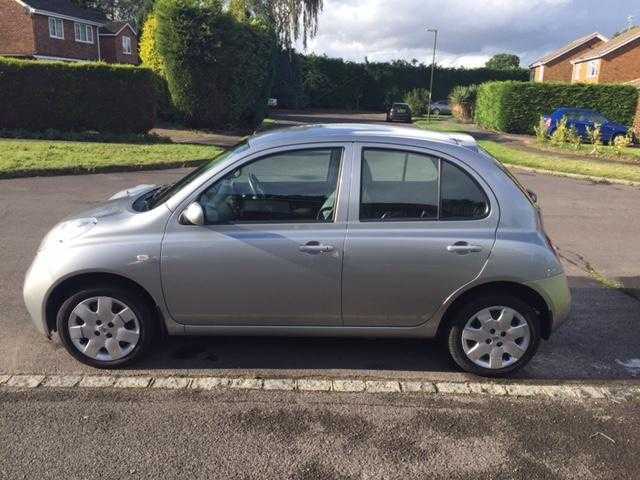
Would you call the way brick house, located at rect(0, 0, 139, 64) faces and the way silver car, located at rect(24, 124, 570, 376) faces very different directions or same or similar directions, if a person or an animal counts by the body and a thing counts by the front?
very different directions

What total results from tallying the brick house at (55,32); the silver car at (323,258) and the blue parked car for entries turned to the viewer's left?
1

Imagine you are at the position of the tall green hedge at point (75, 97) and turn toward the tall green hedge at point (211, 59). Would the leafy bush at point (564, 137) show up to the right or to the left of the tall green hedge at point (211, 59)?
right

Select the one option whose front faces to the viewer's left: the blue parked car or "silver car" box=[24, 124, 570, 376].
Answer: the silver car

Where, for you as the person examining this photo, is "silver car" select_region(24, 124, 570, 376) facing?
facing to the left of the viewer

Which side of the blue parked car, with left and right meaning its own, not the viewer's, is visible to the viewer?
right

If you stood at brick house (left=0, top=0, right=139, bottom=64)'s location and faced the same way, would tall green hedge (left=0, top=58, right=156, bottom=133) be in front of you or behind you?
in front

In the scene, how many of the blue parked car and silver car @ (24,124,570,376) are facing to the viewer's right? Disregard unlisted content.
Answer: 1

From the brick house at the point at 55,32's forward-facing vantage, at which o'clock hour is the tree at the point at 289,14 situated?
The tree is roughly at 11 o'clock from the brick house.

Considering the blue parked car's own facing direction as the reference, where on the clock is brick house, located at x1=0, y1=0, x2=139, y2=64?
The brick house is roughly at 6 o'clock from the blue parked car.

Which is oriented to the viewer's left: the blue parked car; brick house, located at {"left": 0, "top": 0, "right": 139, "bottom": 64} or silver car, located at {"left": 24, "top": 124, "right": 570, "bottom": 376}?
the silver car

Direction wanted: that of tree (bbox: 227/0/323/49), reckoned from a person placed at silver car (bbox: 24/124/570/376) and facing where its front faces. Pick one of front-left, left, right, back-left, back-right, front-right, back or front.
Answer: right

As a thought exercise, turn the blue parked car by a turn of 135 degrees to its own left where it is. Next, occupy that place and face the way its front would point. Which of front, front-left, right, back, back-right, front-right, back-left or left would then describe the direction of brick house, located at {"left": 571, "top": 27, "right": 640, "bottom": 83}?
front-right

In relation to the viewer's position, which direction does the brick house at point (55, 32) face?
facing the viewer and to the right of the viewer

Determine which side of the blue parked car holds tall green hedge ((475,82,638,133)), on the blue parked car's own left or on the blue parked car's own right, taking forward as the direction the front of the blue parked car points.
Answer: on the blue parked car's own left

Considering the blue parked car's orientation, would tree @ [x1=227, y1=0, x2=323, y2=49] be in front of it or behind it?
behind
